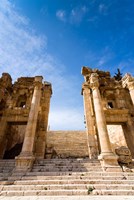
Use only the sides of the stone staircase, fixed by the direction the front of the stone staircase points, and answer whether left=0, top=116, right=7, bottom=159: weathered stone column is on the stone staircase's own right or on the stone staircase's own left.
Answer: on the stone staircase's own right

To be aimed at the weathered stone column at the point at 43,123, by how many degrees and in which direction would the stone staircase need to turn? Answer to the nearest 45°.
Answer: approximately 135° to its right

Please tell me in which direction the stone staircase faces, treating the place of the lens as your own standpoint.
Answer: facing the viewer

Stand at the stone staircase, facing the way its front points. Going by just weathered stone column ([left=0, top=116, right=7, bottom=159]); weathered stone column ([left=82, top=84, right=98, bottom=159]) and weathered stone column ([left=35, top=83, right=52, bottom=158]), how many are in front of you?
0
